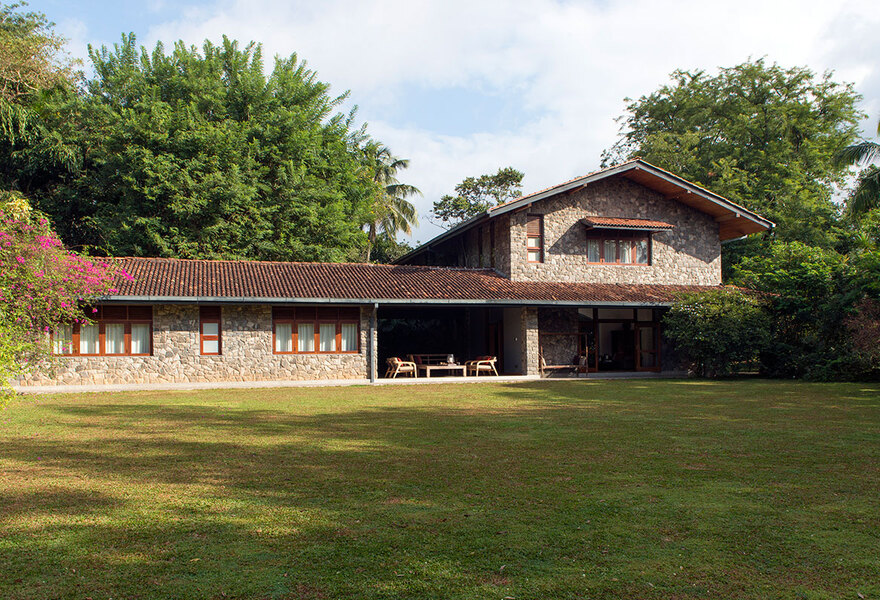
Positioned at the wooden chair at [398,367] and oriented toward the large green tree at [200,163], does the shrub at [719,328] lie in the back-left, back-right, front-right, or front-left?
back-right

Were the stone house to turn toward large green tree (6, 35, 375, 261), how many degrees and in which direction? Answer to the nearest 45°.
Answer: approximately 135° to its right

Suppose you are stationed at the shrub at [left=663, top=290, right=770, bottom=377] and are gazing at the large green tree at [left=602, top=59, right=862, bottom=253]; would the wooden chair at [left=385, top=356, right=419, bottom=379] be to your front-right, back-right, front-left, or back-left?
back-left

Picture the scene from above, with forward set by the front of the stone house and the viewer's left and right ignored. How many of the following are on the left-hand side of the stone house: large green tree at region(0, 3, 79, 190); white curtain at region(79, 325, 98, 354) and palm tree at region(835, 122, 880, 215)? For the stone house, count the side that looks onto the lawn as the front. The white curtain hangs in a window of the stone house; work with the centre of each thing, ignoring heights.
1

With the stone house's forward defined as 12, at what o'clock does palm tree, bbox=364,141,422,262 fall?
The palm tree is roughly at 6 o'clock from the stone house.

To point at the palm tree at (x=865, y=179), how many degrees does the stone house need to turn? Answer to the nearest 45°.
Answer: approximately 90° to its left

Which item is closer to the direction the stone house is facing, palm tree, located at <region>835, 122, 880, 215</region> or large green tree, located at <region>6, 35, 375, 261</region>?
the palm tree

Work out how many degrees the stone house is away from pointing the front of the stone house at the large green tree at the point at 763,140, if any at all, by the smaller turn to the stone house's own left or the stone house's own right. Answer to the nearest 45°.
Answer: approximately 135° to the stone house's own left

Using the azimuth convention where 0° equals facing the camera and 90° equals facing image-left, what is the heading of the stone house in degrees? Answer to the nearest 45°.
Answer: approximately 0°
